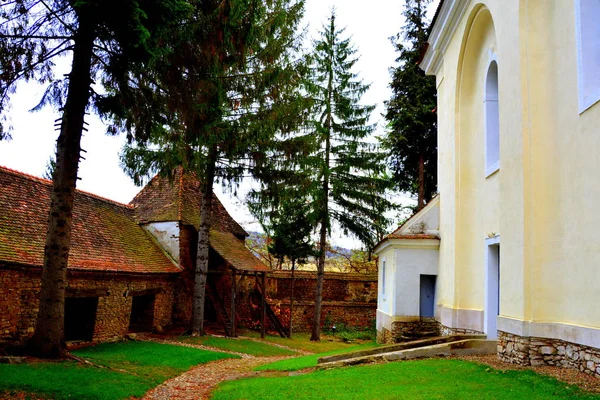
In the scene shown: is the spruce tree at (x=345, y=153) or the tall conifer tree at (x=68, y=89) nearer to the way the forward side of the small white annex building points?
the tall conifer tree

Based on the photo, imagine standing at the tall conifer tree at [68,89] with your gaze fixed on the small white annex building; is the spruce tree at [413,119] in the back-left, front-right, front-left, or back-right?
front-left

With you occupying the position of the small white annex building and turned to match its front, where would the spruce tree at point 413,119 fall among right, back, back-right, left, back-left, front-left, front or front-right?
back

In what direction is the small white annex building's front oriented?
toward the camera

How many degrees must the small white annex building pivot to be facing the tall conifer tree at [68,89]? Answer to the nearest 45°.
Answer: approximately 45° to its right

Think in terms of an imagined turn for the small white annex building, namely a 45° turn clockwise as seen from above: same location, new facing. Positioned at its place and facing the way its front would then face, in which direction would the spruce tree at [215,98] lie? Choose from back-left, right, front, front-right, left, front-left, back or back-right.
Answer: front
